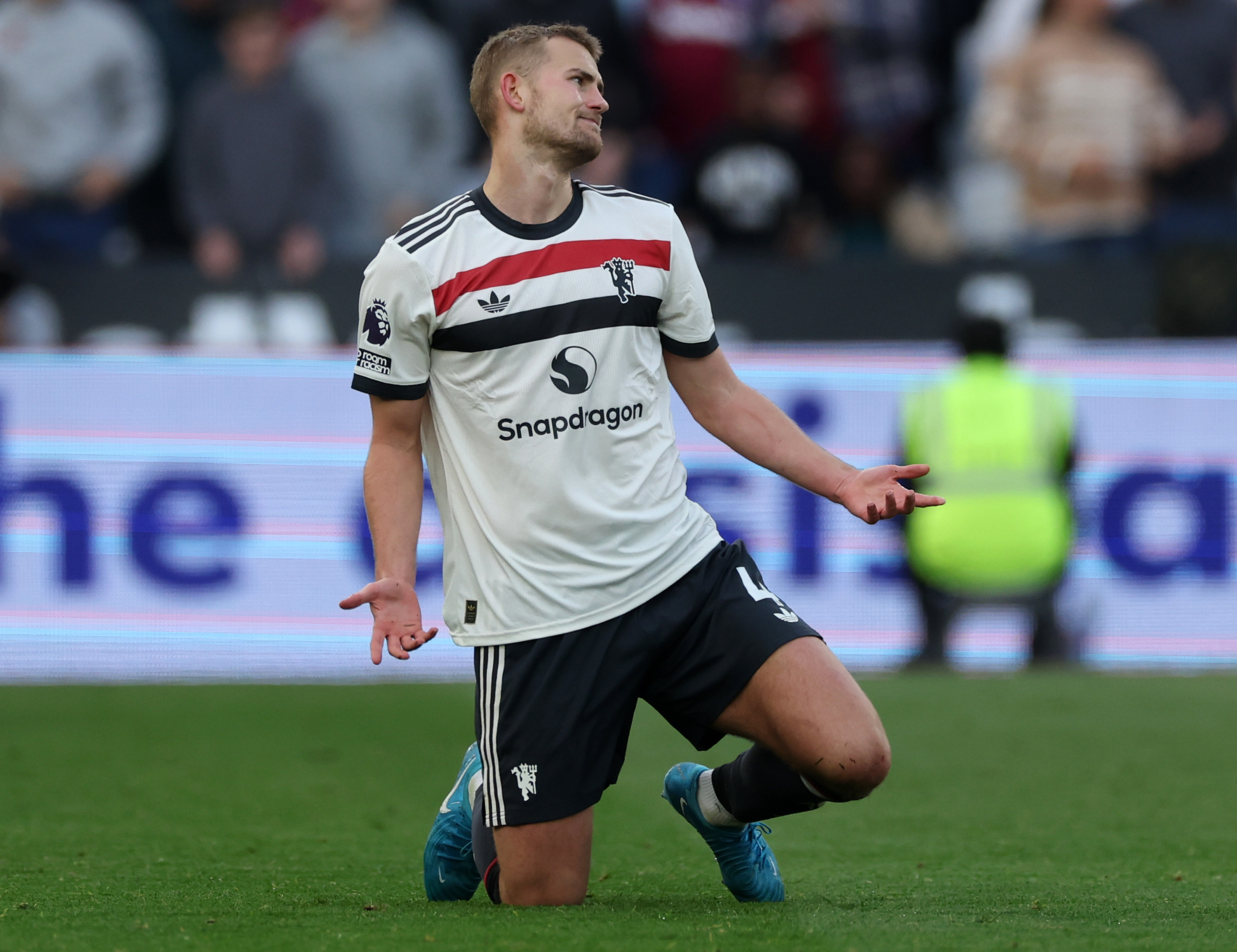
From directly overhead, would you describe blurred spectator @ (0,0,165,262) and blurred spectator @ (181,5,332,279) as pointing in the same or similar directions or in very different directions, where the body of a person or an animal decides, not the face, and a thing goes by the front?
same or similar directions

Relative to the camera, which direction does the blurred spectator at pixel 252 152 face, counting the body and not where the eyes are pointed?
toward the camera

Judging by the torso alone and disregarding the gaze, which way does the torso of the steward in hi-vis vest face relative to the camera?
away from the camera

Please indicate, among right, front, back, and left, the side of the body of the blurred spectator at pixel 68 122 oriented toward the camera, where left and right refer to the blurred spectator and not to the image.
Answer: front

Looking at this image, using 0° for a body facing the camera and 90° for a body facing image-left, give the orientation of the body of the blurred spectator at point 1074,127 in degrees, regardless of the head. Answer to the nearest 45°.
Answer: approximately 0°

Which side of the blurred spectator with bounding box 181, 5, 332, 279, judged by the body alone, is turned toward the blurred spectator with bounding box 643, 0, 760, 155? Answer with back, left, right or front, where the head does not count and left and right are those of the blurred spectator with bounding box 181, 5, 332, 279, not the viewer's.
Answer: left

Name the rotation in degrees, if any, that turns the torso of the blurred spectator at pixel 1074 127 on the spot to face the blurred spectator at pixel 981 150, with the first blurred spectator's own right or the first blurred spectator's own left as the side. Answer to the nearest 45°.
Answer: approximately 135° to the first blurred spectator's own right

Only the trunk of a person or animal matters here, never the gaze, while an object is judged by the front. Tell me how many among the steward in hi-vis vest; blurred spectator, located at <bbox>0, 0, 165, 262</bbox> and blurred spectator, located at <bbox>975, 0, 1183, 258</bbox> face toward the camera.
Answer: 2

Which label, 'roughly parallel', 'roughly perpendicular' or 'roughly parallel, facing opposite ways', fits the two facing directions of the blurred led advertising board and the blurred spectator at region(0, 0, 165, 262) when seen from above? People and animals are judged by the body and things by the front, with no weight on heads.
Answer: roughly parallel

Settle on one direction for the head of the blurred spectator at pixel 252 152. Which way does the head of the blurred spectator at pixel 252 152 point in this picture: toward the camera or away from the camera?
toward the camera

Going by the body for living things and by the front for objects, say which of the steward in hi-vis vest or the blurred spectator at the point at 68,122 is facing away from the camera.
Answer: the steward in hi-vis vest

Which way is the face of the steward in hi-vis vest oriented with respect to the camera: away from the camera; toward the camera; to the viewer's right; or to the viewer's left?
away from the camera

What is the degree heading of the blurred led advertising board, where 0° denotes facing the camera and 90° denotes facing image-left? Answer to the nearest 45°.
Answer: approximately 0°
